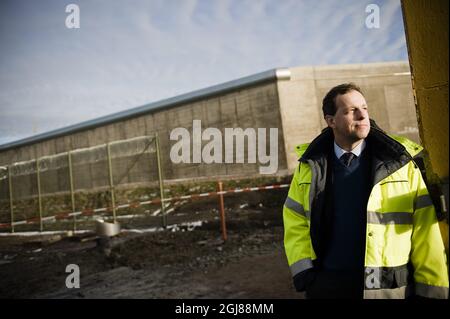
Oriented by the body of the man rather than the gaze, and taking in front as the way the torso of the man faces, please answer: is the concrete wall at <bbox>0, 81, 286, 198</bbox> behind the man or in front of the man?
behind

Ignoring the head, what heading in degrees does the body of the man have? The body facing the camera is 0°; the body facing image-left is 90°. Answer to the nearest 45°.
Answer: approximately 0°
